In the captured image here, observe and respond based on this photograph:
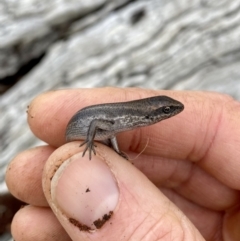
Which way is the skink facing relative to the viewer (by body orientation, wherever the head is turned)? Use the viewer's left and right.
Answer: facing to the right of the viewer
